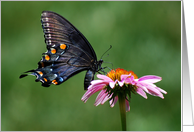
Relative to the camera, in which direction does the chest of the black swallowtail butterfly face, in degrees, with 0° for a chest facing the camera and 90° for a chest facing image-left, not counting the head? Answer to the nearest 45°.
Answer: approximately 270°
